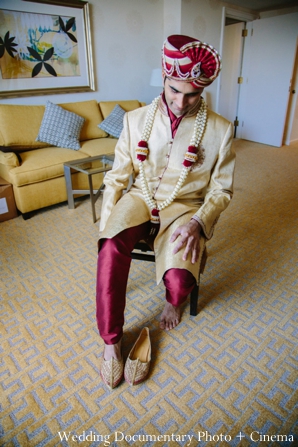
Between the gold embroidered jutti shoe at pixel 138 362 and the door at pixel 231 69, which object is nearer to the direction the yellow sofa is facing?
the gold embroidered jutti shoe

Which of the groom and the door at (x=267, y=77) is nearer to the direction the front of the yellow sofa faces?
the groom

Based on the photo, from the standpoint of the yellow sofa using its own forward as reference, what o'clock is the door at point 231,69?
The door is roughly at 9 o'clock from the yellow sofa.

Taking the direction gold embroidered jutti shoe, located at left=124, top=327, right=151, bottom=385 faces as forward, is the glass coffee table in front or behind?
behind

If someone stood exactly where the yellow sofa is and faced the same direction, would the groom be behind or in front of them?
in front

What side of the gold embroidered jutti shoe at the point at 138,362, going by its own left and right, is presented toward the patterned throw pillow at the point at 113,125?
back

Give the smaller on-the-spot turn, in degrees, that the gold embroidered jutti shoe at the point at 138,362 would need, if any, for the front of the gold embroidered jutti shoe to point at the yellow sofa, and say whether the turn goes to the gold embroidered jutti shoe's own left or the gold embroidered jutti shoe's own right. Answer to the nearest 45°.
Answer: approximately 135° to the gold embroidered jutti shoe's own right

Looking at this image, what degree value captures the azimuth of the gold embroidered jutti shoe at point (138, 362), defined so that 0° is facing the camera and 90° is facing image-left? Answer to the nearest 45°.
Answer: approximately 0°

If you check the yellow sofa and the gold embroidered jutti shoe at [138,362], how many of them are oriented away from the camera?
0

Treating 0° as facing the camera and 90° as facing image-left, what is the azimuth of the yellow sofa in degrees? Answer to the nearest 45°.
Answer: approximately 315°
